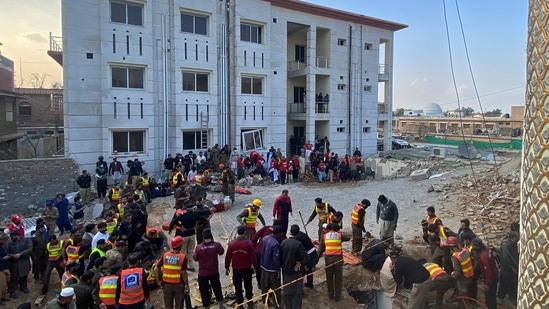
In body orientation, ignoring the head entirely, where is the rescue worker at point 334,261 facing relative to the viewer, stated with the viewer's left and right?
facing away from the viewer

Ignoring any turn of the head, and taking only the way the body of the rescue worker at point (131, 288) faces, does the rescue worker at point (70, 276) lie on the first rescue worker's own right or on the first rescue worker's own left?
on the first rescue worker's own left

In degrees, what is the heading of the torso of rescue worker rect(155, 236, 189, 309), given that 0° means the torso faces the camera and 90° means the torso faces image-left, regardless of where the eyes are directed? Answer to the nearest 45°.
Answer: approximately 180°

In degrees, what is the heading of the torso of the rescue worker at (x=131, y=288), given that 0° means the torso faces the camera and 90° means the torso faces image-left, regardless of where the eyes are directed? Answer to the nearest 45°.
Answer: approximately 180°

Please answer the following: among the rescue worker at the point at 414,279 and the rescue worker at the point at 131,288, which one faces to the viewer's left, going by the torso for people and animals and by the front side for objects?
the rescue worker at the point at 414,279

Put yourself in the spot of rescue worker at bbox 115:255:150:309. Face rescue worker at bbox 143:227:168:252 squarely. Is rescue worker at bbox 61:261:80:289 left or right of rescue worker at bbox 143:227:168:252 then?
left

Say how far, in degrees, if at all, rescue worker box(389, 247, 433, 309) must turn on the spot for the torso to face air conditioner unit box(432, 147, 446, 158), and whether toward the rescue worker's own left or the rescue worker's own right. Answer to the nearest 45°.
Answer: approximately 90° to the rescue worker's own right

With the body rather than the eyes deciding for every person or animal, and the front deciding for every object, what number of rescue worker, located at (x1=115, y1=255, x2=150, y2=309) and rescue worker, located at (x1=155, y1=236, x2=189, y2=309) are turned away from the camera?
2
